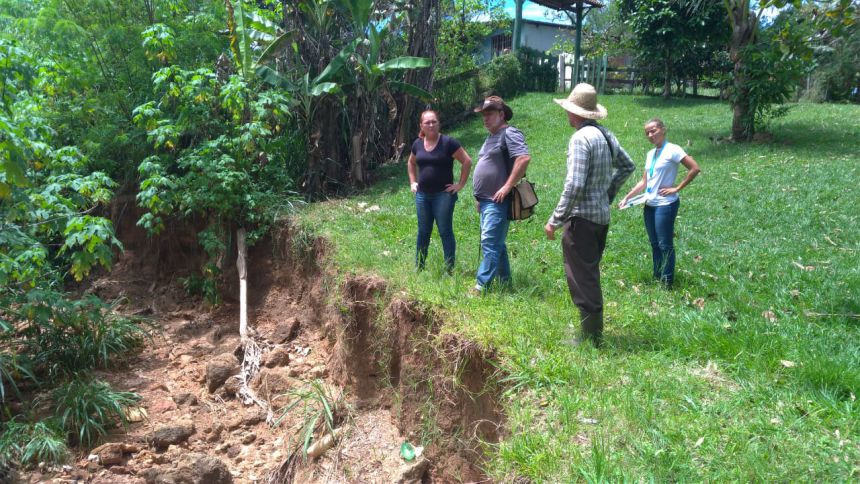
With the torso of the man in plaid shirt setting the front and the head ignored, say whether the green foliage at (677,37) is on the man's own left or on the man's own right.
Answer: on the man's own right

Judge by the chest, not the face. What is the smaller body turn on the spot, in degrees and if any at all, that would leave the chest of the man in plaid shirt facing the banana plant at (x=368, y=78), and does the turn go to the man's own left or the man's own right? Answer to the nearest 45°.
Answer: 0° — they already face it

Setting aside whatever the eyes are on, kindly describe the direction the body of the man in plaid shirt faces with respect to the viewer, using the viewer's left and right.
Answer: facing away from the viewer and to the left of the viewer

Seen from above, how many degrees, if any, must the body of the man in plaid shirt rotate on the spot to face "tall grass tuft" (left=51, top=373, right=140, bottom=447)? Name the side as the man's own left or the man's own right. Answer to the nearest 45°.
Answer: approximately 45° to the man's own left

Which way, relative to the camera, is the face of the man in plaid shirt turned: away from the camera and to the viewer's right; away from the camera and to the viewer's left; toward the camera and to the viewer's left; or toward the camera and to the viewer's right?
away from the camera and to the viewer's left

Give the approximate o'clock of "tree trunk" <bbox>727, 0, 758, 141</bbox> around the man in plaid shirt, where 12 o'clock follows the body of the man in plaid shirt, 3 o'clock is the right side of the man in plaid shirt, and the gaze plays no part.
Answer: The tree trunk is roughly at 2 o'clock from the man in plaid shirt.
